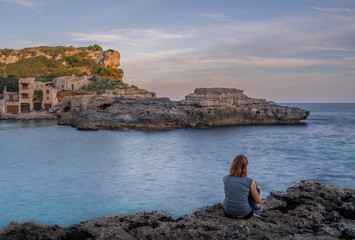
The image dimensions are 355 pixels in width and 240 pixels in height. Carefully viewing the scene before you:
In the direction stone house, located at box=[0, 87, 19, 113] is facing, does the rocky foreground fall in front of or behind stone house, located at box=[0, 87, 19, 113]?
in front

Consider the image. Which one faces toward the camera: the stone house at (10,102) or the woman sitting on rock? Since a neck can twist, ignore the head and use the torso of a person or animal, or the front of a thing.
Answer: the stone house

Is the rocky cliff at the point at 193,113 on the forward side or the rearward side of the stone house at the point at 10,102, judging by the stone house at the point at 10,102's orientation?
on the forward side

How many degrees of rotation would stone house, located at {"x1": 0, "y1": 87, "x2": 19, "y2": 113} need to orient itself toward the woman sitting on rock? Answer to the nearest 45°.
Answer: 0° — it already faces them

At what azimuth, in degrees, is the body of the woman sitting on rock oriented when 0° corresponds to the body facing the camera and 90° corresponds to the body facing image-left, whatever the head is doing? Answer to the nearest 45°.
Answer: approximately 225°

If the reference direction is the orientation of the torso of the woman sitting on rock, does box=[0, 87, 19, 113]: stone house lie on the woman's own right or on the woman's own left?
on the woman's own left

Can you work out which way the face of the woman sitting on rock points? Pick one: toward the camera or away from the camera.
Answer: away from the camera

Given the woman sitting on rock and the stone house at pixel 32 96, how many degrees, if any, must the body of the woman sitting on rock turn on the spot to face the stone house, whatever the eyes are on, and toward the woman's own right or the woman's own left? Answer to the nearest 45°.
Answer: approximately 90° to the woman's own left

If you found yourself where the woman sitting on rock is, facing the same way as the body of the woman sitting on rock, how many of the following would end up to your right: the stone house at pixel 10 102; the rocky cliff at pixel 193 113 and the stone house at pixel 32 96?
0

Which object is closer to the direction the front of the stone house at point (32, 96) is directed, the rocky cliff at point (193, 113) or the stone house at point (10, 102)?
the rocky cliff

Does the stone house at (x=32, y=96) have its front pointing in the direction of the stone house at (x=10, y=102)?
no

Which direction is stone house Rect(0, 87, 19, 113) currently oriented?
toward the camera

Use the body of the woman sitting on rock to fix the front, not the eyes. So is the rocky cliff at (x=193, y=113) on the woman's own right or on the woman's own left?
on the woman's own left

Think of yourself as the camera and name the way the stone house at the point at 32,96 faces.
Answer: facing the viewer and to the right of the viewer

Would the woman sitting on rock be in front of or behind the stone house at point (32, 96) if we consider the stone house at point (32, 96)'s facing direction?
in front
